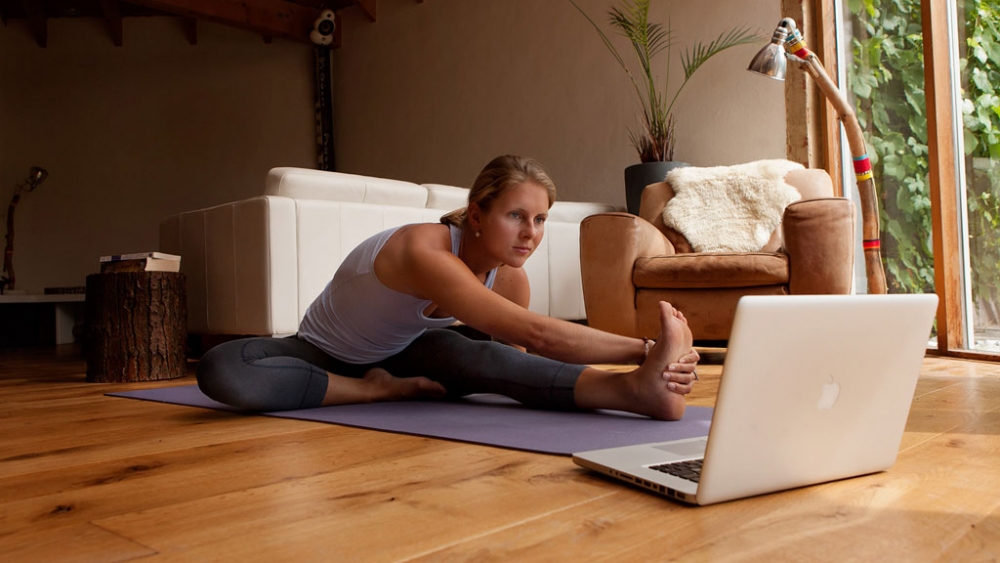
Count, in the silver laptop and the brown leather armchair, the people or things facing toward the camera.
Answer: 1

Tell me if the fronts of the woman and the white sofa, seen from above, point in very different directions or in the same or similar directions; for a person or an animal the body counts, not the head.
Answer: very different directions

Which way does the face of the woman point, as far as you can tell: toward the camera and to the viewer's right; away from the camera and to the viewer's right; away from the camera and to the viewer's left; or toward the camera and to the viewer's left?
toward the camera and to the viewer's right

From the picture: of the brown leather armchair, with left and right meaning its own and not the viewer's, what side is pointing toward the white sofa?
right

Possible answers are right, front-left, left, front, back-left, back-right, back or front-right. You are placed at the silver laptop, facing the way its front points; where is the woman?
front

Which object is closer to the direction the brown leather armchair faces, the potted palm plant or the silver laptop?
the silver laptop

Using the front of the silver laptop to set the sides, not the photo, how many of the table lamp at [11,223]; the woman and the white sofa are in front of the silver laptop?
3

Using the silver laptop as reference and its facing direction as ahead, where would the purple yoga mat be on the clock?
The purple yoga mat is roughly at 12 o'clock from the silver laptop.

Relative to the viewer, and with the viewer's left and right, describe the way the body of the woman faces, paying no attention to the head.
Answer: facing the viewer and to the right of the viewer

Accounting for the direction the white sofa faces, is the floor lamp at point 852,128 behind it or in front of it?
behind

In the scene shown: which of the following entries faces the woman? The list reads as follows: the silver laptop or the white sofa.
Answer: the silver laptop

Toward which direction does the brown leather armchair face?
toward the camera

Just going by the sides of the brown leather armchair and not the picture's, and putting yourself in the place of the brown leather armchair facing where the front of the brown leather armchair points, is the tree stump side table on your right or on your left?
on your right

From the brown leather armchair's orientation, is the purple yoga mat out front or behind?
out front
